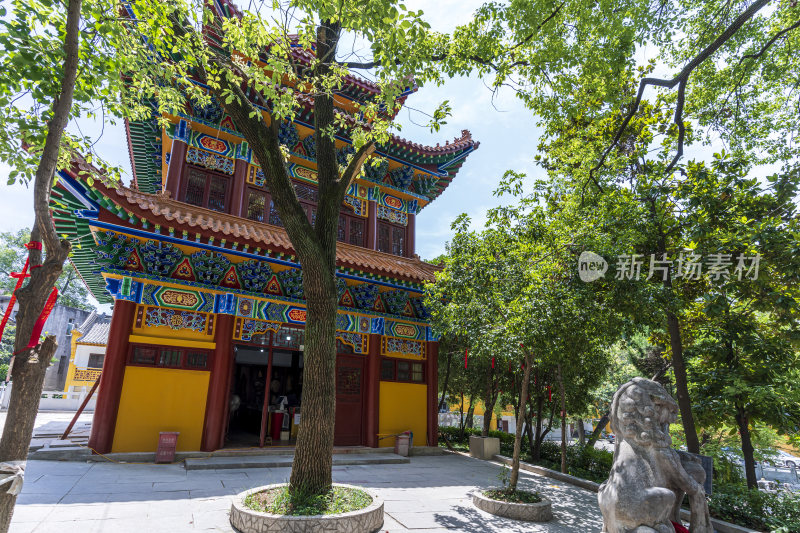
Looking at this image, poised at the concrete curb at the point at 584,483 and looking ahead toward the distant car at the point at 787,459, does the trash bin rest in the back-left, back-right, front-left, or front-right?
front-left

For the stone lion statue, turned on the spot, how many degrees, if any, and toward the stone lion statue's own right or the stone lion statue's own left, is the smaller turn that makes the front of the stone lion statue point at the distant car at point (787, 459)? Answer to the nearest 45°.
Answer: approximately 90° to the stone lion statue's own left

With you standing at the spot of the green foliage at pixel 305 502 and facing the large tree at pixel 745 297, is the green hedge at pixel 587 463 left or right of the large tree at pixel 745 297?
left
